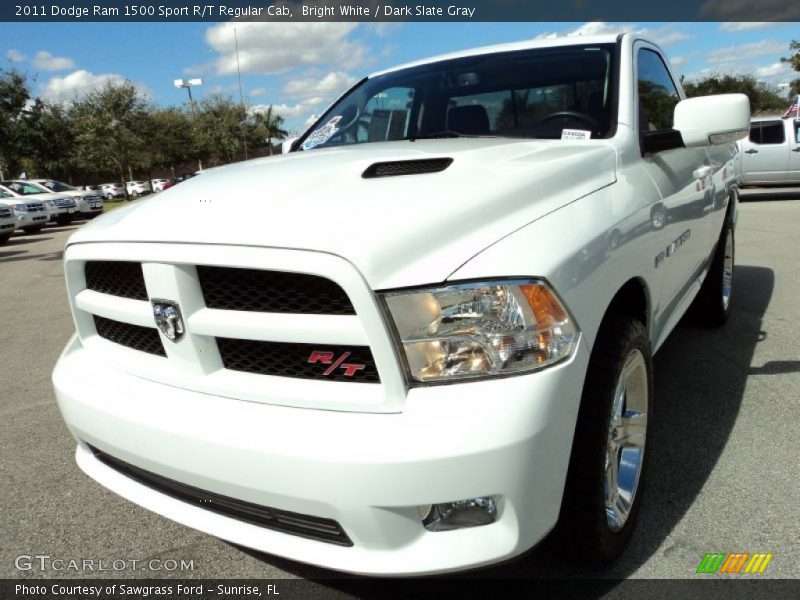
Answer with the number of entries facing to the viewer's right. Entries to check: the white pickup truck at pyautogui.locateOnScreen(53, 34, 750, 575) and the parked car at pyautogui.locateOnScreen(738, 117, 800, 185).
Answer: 1

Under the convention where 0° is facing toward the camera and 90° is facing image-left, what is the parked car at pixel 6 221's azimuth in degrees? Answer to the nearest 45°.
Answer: approximately 315°

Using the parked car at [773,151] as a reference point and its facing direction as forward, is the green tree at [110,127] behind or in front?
behind

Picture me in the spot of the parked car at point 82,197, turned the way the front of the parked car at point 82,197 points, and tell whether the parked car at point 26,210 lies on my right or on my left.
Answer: on my right

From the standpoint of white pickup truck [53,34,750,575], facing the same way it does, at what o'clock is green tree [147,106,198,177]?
The green tree is roughly at 4 o'clock from the white pickup truck.

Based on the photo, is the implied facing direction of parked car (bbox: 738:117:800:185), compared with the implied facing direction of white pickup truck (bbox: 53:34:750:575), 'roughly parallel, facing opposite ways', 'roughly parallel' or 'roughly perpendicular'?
roughly perpendicular

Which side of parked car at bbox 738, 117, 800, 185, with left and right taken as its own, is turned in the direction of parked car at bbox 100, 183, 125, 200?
back

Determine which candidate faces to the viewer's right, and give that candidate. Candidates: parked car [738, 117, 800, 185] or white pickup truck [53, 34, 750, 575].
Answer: the parked car

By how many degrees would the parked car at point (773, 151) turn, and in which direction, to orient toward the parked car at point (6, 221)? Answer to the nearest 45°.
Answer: approximately 180°
